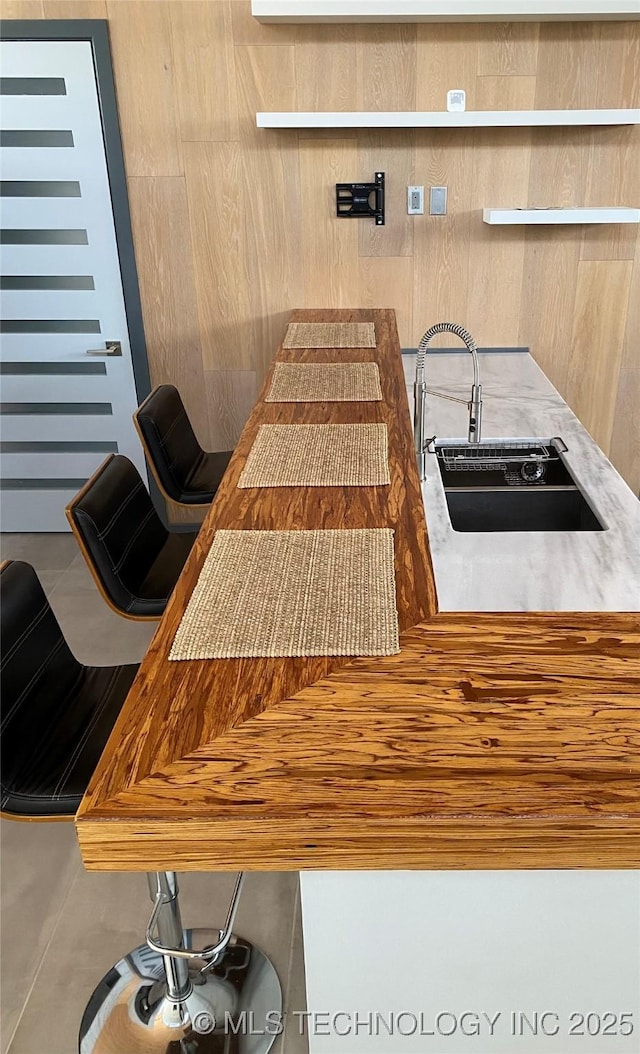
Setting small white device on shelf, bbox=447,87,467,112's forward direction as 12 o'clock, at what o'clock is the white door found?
The white door is roughly at 3 o'clock from the small white device on shelf.

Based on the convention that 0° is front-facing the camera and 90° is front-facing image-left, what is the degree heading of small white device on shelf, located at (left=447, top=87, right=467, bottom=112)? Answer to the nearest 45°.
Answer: approximately 0°

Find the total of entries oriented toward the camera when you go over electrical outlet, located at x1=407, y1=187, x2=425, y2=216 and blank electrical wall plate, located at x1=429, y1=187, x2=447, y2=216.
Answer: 2

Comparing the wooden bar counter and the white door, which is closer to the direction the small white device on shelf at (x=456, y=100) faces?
the wooden bar counter

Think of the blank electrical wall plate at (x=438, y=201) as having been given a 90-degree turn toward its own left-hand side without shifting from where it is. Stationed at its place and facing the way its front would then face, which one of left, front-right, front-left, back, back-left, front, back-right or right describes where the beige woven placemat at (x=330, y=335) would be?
back-right
